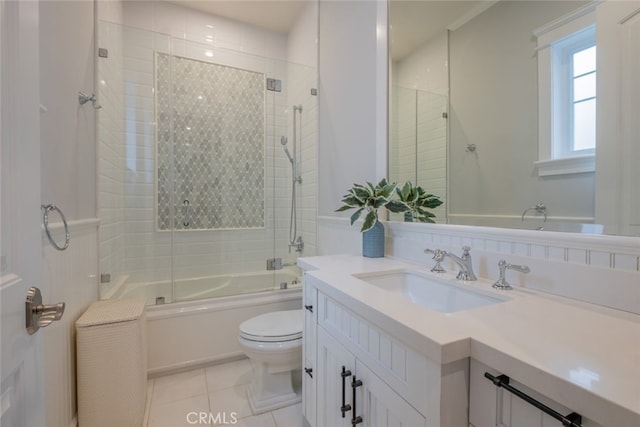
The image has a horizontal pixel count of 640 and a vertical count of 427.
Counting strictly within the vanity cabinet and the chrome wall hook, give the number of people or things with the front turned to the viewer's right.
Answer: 1

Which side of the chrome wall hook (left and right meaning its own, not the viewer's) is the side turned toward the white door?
right

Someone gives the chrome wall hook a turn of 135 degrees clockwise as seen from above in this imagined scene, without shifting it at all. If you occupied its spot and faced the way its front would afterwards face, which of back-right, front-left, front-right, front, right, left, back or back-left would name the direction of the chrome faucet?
left

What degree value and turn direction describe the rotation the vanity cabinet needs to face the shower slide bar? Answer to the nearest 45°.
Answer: approximately 90° to its right

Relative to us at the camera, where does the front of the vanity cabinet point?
facing the viewer and to the left of the viewer

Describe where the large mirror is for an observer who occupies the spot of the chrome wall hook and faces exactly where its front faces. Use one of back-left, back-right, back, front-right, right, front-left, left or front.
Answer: front-right

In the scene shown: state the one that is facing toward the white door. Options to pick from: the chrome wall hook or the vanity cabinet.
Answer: the vanity cabinet

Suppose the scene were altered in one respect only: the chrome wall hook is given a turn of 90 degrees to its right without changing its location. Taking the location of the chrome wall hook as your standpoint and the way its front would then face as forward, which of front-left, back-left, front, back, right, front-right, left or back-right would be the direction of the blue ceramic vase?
front-left

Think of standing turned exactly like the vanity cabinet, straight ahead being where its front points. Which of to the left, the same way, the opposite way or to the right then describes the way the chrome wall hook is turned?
the opposite way

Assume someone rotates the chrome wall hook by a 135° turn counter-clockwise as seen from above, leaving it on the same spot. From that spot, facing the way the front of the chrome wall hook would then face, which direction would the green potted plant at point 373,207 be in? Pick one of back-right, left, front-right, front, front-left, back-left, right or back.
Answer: back

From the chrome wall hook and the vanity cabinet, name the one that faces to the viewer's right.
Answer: the chrome wall hook

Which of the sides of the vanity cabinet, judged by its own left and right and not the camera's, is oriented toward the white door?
front

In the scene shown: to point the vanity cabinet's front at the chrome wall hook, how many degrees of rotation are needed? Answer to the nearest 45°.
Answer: approximately 45° to its right

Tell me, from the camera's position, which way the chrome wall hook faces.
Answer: facing to the right of the viewer
